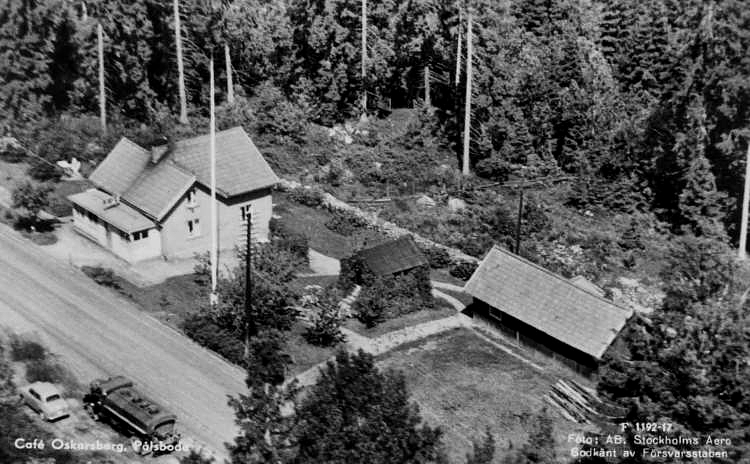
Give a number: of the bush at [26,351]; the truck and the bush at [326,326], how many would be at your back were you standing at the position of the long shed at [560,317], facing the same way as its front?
0

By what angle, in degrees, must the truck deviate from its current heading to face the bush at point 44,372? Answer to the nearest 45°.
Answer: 0° — it already faces it

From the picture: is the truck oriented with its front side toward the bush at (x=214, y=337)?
no

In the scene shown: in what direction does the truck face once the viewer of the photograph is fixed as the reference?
facing away from the viewer and to the left of the viewer

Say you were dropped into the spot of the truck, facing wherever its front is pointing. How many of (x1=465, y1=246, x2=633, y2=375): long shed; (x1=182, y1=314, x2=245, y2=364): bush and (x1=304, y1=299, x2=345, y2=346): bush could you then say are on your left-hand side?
0

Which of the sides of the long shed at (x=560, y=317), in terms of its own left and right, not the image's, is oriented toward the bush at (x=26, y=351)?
front

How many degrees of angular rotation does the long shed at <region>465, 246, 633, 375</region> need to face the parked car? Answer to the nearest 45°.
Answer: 0° — it already faces it

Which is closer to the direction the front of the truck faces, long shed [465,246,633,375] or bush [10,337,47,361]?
the bush

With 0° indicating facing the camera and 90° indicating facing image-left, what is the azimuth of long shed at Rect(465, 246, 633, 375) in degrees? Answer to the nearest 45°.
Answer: approximately 45°

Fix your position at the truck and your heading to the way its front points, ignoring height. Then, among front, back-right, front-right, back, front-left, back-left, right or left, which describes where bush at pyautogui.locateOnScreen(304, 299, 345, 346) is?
right

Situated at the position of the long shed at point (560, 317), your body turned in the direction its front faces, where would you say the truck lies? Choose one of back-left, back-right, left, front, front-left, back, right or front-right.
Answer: front

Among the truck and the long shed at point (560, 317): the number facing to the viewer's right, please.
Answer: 0

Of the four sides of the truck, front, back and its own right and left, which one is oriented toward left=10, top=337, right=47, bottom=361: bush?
front

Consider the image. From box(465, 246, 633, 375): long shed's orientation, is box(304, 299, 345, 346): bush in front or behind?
in front

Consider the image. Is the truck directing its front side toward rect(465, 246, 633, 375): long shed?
no
